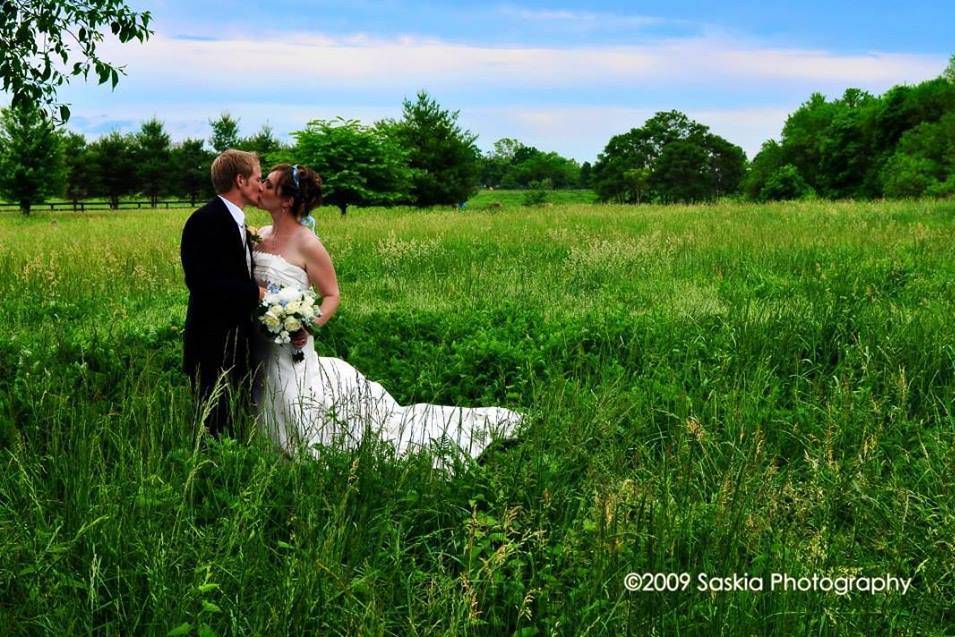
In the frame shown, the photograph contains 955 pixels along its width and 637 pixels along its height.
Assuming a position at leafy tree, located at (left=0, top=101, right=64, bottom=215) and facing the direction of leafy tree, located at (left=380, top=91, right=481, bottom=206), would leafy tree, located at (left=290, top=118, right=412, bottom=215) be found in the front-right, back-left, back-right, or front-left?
front-right

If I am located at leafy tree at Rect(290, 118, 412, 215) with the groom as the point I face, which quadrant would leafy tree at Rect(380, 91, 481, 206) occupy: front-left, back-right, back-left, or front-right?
back-left

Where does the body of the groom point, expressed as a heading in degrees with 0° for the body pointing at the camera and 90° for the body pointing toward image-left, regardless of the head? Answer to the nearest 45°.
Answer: approximately 270°

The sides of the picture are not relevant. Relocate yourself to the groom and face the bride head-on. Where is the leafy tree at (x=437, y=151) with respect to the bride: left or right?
left

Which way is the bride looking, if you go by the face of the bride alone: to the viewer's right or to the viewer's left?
to the viewer's left

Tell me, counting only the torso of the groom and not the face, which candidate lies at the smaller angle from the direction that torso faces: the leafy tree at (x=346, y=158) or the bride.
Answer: the bride

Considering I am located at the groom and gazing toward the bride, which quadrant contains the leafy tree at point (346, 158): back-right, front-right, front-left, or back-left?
front-left

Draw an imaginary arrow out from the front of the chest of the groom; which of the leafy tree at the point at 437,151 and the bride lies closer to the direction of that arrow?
the bride

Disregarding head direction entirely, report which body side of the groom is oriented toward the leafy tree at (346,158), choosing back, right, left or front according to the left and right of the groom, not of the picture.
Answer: left

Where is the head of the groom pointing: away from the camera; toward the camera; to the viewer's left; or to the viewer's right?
to the viewer's right
